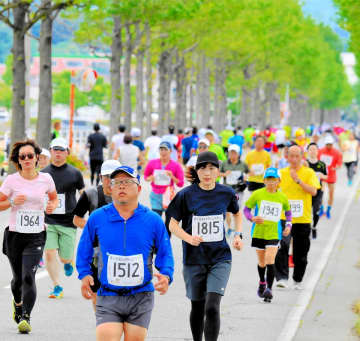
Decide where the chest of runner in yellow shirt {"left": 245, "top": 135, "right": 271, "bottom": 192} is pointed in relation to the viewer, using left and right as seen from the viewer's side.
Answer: facing the viewer

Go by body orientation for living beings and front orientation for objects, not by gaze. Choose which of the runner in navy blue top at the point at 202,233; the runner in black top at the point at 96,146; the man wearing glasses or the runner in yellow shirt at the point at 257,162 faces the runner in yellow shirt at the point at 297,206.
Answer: the runner in yellow shirt at the point at 257,162

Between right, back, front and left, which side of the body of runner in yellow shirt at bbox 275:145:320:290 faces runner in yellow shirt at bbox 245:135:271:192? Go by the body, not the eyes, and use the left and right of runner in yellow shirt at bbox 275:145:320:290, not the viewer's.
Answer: back

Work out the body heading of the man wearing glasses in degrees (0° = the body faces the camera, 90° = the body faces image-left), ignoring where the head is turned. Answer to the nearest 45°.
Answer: approximately 0°

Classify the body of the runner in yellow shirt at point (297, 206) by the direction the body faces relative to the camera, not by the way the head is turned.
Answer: toward the camera

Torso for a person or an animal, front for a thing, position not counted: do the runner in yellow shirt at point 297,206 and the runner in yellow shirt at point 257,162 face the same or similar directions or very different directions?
same or similar directions

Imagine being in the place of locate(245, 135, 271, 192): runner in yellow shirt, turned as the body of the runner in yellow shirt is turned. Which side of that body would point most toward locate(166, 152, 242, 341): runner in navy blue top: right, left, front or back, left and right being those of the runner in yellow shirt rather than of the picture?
front

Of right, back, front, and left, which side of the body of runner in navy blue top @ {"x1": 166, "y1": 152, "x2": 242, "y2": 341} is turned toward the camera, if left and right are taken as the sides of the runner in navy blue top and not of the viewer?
front

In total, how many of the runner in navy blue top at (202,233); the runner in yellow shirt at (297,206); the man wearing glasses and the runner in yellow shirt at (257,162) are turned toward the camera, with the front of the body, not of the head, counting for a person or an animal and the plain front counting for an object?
4

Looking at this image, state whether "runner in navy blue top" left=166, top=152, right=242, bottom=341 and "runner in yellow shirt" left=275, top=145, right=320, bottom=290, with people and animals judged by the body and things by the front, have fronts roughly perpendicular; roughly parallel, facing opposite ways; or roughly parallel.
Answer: roughly parallel

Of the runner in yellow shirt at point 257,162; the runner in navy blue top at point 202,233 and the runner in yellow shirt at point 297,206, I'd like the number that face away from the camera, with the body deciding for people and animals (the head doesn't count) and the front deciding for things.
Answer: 0

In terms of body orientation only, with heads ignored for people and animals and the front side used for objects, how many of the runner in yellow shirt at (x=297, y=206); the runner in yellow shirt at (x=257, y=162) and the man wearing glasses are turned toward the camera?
3

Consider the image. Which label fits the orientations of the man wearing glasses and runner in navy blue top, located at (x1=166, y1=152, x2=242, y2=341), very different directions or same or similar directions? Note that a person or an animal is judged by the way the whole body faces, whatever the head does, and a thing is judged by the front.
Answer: same or similar directions
